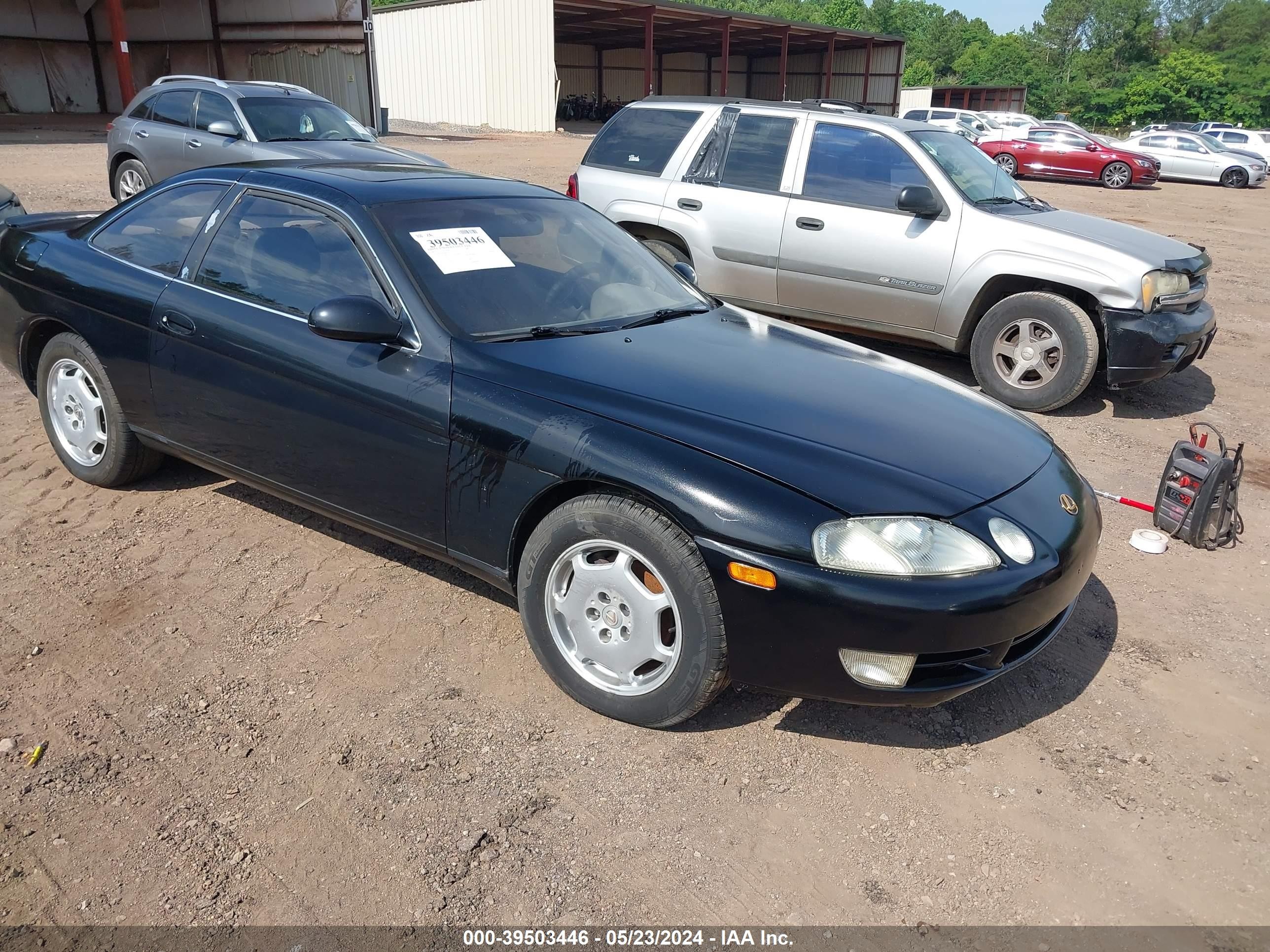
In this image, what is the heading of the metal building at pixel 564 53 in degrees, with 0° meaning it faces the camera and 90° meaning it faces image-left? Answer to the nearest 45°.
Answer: approximately 315°

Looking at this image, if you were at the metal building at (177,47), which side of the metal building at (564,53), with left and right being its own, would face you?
right

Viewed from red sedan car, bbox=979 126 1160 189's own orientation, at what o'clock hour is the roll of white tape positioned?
The roll of white tape is roughly at 3 o'clock from the red sedan car.

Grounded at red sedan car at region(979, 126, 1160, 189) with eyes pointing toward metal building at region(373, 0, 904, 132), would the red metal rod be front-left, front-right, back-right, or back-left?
back-left

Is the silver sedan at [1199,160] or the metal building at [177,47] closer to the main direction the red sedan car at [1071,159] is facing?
the silver sedan

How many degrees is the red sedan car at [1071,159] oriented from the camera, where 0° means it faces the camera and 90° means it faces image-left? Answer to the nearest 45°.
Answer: approximately 270°

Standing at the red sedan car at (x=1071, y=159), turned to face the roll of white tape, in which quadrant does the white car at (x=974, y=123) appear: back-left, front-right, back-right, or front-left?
back-right

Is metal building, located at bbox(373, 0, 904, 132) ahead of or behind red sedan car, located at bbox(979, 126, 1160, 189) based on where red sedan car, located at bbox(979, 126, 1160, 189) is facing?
behind

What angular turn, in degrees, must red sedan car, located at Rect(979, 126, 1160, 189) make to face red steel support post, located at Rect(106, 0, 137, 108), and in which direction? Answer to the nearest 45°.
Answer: approximately 135° to its right

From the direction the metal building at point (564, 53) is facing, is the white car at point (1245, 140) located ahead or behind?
ahead

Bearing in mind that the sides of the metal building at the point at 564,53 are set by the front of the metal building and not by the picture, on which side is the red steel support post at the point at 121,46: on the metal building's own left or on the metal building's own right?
on the metal building's own right

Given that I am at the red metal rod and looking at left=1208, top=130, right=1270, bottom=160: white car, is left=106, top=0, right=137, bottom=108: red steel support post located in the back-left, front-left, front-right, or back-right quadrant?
front-left

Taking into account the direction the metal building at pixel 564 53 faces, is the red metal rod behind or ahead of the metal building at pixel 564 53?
ahead

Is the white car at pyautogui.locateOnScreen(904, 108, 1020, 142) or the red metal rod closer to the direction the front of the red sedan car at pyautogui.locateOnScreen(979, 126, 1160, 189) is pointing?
the red metal rod

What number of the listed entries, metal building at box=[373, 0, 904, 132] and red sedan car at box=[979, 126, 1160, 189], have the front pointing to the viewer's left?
0
